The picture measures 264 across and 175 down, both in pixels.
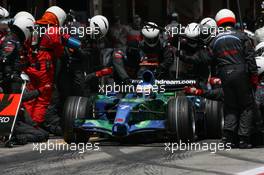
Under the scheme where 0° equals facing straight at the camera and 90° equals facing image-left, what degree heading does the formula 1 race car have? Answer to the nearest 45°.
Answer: approximately 0°

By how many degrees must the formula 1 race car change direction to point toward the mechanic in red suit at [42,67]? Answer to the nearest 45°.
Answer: approximately 135° to its right

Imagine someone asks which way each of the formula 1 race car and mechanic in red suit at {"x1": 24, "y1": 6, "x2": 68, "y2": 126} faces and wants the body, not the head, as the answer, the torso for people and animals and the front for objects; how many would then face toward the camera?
1

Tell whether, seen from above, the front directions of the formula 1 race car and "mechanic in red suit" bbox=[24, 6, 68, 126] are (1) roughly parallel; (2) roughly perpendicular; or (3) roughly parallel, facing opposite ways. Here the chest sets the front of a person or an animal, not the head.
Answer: roughly perpendicular
